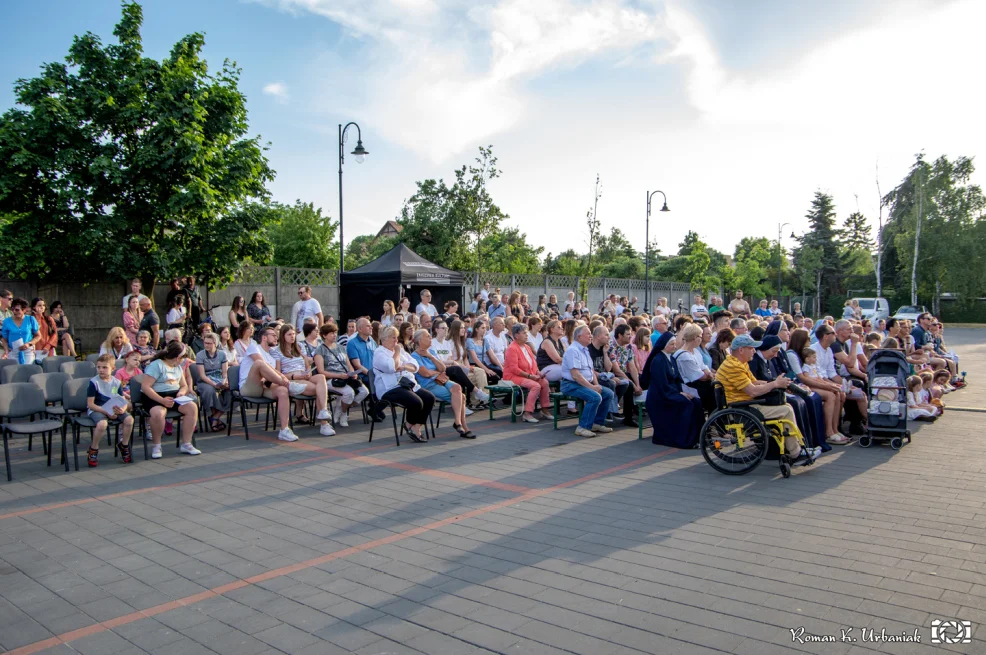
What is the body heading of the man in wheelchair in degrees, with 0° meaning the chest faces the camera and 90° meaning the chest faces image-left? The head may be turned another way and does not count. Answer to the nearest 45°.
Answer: approximately 270°

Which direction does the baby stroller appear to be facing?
toward the camera

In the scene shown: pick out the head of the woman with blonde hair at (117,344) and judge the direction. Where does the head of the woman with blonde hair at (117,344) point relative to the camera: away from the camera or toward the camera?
toward the camera

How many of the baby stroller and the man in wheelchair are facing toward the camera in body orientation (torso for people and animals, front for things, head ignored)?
1

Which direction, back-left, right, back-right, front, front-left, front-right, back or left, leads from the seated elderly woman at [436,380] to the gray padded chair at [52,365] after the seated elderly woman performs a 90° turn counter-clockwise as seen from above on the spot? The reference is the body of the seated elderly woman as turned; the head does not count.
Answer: back-left

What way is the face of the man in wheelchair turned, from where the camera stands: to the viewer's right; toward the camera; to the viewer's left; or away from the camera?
to the viewer's right

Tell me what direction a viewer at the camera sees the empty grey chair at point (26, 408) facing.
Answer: facing the viewer and to the right of the viewer

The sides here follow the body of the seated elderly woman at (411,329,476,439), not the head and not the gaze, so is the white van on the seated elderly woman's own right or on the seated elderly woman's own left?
on the seated elderly woman's own left

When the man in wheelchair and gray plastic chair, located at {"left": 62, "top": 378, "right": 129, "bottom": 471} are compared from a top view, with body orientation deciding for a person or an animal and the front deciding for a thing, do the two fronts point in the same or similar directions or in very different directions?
same or similar directions

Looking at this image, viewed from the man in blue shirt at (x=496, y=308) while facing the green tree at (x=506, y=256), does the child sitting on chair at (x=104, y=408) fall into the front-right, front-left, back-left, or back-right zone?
back-left

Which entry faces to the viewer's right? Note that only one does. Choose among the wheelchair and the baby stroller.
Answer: the wheelchair

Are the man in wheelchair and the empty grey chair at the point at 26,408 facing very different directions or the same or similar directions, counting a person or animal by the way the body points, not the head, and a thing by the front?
same or similar directions

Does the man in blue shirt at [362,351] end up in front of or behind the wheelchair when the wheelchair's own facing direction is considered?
behind
